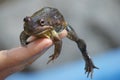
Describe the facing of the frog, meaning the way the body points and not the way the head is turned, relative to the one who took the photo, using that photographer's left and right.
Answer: facing the viewer and to the left of the viewer
